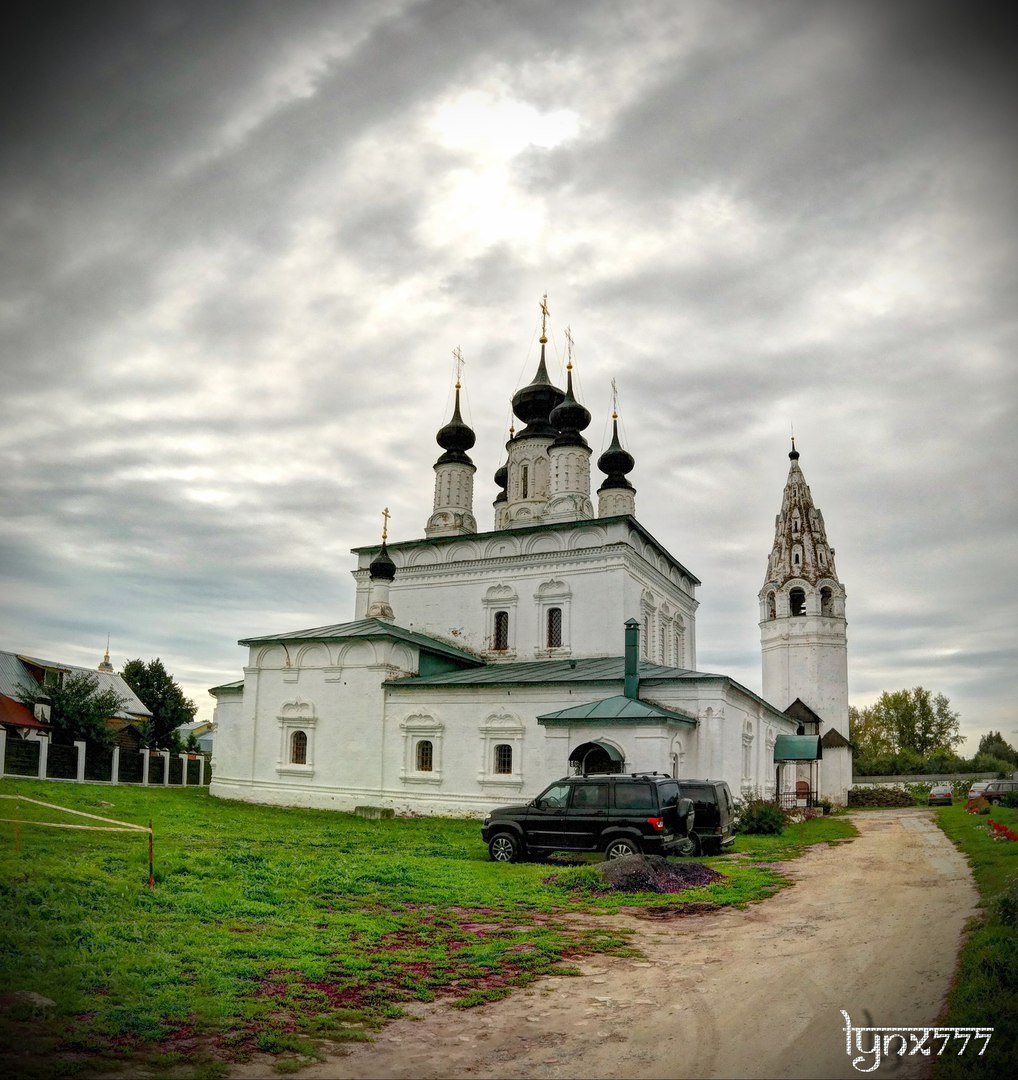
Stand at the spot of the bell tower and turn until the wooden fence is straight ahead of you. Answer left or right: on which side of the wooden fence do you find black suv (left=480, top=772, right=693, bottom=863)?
left

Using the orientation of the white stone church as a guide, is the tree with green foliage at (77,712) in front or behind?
behind

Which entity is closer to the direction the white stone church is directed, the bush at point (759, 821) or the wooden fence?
the bush
